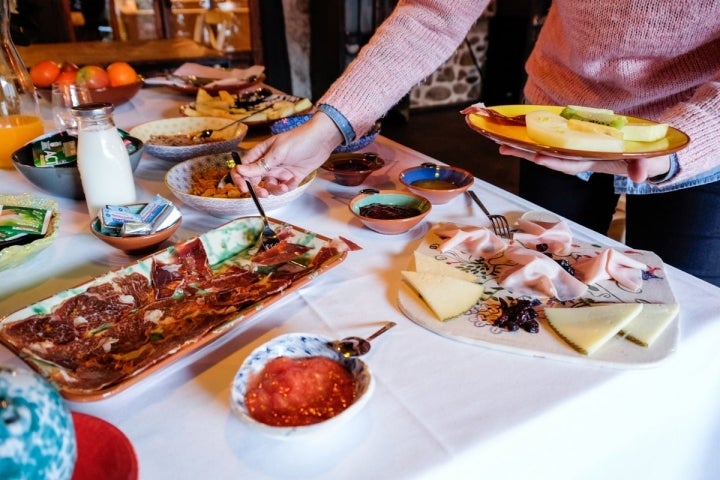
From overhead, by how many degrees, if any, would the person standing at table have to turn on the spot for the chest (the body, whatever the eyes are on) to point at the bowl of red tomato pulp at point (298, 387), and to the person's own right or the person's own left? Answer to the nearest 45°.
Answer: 0° — they already face it

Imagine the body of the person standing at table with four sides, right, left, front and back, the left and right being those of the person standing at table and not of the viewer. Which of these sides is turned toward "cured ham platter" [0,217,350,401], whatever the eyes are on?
front

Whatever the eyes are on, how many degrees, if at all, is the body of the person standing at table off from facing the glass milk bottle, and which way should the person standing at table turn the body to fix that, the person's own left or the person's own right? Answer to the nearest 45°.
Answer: approximately 45° to the person's own right

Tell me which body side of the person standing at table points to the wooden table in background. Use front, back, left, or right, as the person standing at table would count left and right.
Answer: right

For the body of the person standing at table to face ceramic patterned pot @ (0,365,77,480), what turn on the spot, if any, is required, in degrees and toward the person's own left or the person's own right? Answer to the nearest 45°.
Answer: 0° — they already face it

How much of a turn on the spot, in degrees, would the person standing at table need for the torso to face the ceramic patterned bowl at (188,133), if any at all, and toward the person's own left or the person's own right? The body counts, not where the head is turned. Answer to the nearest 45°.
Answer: approximately 45° to the person's own right

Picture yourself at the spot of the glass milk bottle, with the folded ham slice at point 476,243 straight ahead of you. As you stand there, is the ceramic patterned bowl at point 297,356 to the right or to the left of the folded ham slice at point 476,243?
right

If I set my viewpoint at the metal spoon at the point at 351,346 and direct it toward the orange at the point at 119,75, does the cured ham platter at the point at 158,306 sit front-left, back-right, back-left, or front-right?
front-left

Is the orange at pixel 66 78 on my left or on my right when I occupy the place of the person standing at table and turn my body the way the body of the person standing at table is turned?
on my right

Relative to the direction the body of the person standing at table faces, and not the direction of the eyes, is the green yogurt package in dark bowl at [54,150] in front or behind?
in front
